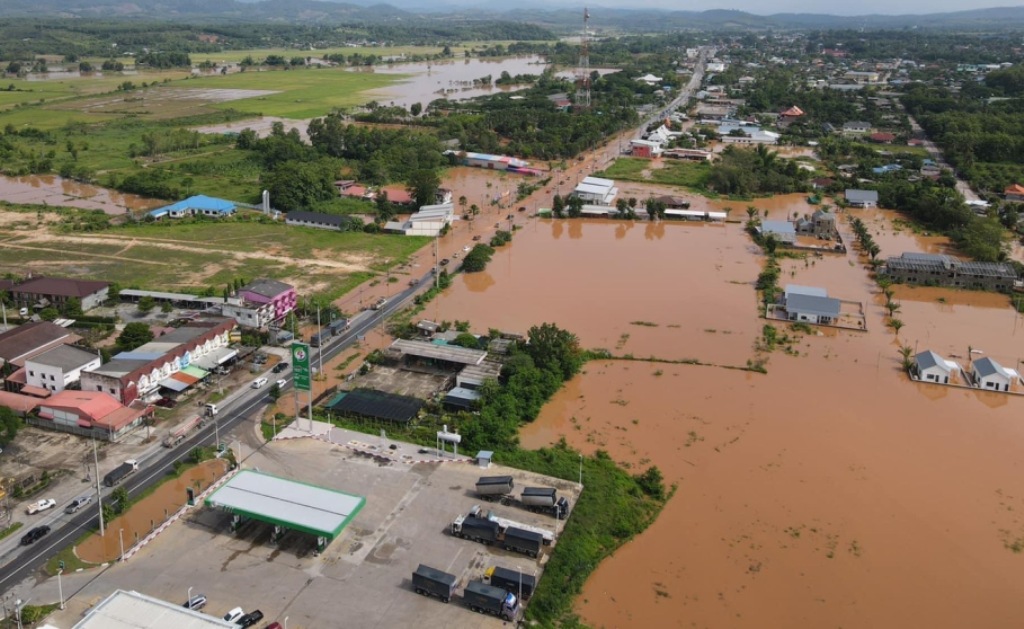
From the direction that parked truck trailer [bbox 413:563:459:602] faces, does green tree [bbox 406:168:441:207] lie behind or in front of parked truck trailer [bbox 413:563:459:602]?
behind

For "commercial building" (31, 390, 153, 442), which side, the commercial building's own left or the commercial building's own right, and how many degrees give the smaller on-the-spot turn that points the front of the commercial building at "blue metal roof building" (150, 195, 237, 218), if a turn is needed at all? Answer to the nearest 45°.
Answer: approximately 135° to the commercial building's own left

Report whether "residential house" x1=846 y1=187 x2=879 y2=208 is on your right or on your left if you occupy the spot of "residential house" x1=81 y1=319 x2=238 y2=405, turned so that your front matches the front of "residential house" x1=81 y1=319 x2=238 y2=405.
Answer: on your left

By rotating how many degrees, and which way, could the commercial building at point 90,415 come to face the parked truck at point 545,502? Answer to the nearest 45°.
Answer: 0° — it already faces it

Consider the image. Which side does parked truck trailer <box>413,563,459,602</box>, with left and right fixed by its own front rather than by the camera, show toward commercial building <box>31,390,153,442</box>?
back

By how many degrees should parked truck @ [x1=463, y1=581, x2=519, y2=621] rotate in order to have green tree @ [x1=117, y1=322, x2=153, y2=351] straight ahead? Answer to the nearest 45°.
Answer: approximately 180°

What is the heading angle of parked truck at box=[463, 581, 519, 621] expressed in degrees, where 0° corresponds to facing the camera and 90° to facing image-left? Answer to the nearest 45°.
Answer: approximately 315°

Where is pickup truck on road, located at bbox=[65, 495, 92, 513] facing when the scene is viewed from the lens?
facing away from the viewer and to the right of the viewer
